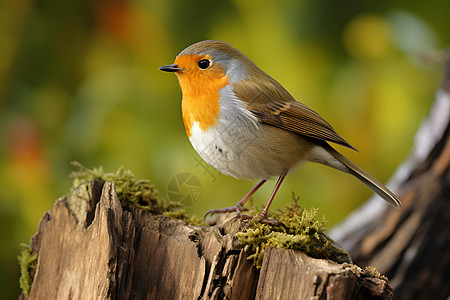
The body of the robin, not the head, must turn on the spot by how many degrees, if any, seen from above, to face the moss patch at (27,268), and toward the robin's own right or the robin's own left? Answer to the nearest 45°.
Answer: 0° — it already faces it

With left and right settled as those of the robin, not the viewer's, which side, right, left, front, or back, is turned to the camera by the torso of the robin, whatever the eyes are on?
left
